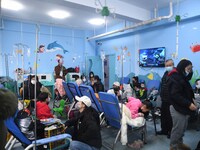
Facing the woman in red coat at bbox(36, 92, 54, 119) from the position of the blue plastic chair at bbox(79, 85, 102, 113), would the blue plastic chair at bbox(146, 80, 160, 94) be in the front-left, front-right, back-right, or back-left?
back-right

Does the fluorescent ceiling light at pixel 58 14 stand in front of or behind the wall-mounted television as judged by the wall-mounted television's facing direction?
in front

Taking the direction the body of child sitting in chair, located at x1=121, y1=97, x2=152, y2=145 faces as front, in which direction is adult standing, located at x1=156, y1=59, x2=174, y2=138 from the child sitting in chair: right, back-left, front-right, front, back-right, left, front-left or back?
front-left

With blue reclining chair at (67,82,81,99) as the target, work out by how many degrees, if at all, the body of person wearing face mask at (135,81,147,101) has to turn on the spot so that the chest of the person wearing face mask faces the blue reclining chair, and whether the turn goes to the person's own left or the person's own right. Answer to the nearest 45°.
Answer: approximately 45° to the person's own right

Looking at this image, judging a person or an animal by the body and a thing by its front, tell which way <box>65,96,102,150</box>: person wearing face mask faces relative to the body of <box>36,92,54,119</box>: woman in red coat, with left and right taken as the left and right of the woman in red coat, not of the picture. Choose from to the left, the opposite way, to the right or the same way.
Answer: the opposite way

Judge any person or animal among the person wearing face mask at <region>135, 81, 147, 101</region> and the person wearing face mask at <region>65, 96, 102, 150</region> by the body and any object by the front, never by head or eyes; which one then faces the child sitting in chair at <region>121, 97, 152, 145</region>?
the person wearing face mask at <region>135, 81, 147, 101</region>

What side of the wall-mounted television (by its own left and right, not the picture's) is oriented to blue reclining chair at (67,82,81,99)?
front

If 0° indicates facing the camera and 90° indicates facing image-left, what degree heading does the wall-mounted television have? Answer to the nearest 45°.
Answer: approximately 45°

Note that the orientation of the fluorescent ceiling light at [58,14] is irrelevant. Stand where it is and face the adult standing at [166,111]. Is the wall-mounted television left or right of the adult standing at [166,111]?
left
